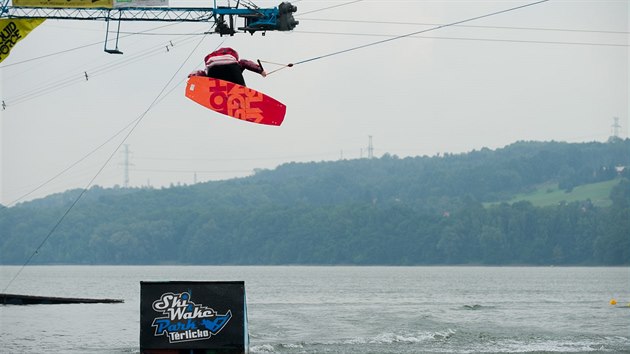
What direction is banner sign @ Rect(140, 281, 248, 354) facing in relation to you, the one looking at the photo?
facing the viewer
